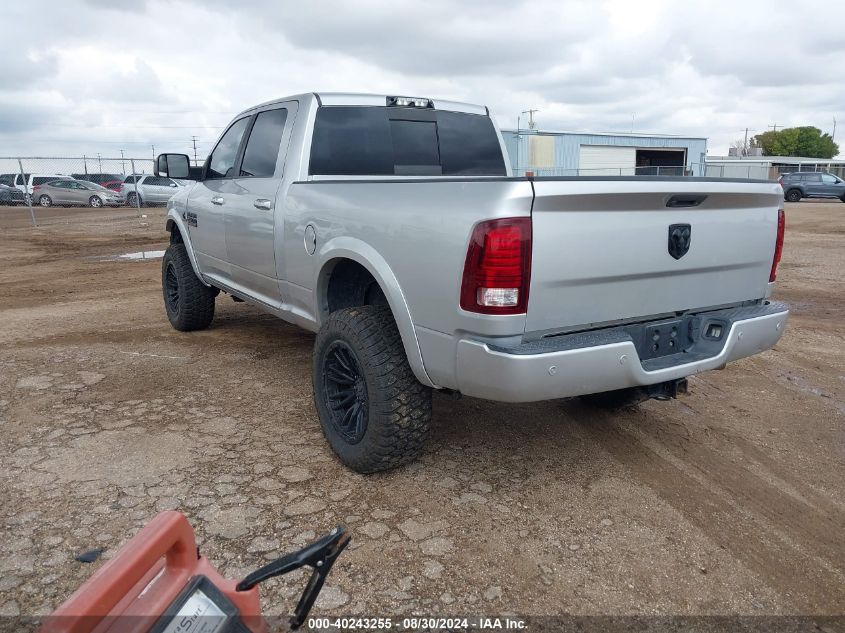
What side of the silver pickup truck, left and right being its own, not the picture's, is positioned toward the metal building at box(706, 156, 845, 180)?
right

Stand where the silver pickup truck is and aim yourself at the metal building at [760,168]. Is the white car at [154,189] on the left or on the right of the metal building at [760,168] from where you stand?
left

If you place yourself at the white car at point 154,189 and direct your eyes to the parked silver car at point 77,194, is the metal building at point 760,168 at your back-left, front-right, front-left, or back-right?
back-right

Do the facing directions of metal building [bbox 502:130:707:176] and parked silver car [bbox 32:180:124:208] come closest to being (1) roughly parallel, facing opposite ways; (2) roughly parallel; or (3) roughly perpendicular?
roughly perpendicular

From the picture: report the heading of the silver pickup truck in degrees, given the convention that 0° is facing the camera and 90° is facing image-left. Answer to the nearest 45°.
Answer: approximately 135°

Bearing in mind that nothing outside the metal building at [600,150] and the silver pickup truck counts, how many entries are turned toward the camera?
1

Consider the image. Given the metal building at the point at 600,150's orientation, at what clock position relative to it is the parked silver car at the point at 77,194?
The parked silver car is roughly at 2 o'clock from the metal building.

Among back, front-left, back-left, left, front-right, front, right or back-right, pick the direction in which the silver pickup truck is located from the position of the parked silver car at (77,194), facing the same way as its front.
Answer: front-right

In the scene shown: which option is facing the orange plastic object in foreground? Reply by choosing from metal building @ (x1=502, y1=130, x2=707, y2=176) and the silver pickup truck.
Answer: the metal building

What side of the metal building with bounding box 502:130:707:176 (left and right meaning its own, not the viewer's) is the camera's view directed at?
front

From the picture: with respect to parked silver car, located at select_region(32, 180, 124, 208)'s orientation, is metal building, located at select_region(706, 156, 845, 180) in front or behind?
in front

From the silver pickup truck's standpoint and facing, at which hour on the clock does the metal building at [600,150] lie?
The metal building is roughly at 2 o'clock from the silver pickup truck.

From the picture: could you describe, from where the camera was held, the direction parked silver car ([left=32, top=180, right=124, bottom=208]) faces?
facing the viewer and to the right of the viewer

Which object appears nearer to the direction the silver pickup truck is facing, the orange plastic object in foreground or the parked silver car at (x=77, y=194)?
the parked silver car
